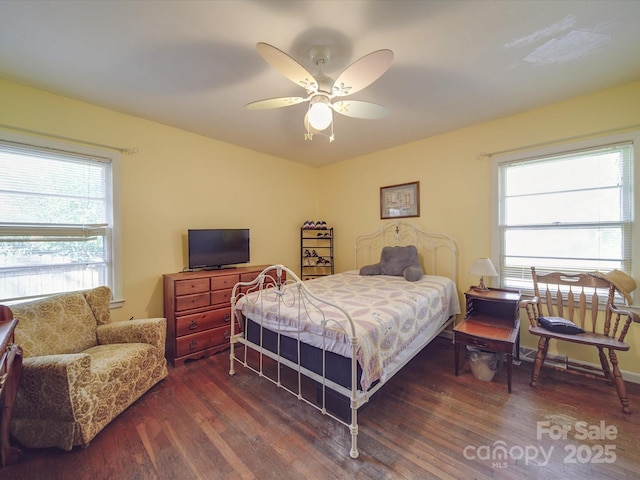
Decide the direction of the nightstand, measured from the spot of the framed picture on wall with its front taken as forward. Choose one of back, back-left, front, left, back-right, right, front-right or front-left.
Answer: left

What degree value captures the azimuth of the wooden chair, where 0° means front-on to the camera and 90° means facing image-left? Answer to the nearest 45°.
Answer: approximately 0°

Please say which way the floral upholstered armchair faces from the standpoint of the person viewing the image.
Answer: facing the viewer and to the right of the viewer

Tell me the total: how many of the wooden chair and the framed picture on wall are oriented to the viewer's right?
0

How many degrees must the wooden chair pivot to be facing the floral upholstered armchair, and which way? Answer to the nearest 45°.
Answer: approximately 45° to its right

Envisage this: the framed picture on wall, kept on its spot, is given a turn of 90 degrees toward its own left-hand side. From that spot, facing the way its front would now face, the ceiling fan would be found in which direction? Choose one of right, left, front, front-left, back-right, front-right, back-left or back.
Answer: front-right

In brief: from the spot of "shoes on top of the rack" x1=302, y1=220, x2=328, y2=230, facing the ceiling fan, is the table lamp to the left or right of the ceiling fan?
left

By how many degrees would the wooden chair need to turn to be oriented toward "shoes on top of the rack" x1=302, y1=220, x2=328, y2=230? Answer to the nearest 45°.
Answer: approximately 90° to its right

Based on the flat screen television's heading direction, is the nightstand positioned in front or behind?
in front

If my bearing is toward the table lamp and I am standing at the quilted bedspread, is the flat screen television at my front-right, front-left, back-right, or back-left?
back-left

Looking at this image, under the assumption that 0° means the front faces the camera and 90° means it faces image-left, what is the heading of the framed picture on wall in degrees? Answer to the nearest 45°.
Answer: approximately 45°
